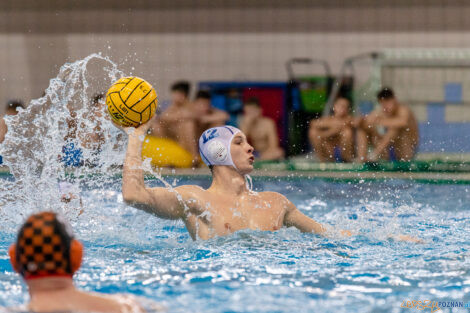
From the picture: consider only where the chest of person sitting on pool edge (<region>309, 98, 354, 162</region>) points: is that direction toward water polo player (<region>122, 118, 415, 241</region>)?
yes

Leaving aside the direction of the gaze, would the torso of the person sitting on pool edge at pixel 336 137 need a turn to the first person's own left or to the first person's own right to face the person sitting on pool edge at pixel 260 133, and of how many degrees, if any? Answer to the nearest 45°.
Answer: approximately 90° to the first person's own right

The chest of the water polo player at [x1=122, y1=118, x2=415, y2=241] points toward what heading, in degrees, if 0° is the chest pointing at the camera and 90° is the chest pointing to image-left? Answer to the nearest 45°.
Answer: approximately 315°

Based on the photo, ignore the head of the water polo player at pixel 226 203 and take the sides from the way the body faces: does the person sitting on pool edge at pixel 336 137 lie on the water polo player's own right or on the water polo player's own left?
on the water polo player's own left

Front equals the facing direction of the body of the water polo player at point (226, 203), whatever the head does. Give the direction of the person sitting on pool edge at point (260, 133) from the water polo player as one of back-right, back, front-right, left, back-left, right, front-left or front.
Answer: back-left

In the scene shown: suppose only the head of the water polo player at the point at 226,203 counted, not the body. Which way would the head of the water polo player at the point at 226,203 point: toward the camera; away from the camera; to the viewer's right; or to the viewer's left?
to the viewer's right

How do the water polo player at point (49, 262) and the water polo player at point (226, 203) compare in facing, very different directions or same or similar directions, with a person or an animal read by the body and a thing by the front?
very different directions

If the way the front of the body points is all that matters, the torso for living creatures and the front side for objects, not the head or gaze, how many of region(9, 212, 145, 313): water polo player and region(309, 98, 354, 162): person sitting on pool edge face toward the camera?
1

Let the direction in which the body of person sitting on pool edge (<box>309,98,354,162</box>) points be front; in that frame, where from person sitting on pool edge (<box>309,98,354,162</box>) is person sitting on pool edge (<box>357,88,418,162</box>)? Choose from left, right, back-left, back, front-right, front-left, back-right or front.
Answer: left

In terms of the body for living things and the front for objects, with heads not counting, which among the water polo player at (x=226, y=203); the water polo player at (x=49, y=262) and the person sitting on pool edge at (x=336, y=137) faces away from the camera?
the water polo player at (x=49, y=262)

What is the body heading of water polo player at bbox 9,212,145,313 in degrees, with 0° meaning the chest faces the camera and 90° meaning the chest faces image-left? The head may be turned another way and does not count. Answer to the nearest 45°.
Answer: approximately 180°

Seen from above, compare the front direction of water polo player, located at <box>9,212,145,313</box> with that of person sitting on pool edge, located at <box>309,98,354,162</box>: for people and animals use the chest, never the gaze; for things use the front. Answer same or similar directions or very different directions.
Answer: very different directions

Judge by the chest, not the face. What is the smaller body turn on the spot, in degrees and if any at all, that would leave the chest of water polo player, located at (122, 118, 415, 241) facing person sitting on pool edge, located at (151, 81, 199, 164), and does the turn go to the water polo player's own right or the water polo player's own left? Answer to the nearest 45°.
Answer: approximately 135° to the water polo player's own left
